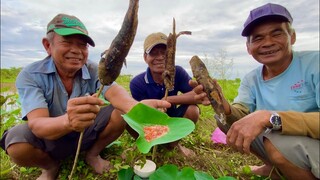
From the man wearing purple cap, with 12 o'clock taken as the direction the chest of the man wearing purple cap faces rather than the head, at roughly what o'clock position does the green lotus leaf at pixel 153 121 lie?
The green lotus leaf is roughly at 12 o'clock from the man wearing purple cap.

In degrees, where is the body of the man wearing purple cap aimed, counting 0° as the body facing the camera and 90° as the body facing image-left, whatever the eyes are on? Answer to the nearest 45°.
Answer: approximately 45°

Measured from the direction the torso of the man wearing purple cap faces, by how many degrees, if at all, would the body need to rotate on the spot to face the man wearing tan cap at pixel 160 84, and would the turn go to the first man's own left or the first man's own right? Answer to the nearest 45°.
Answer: approximately 90° to the first man's own right

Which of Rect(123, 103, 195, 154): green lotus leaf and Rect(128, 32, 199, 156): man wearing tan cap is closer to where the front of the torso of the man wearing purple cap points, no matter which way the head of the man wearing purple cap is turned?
the green lotus leaf
